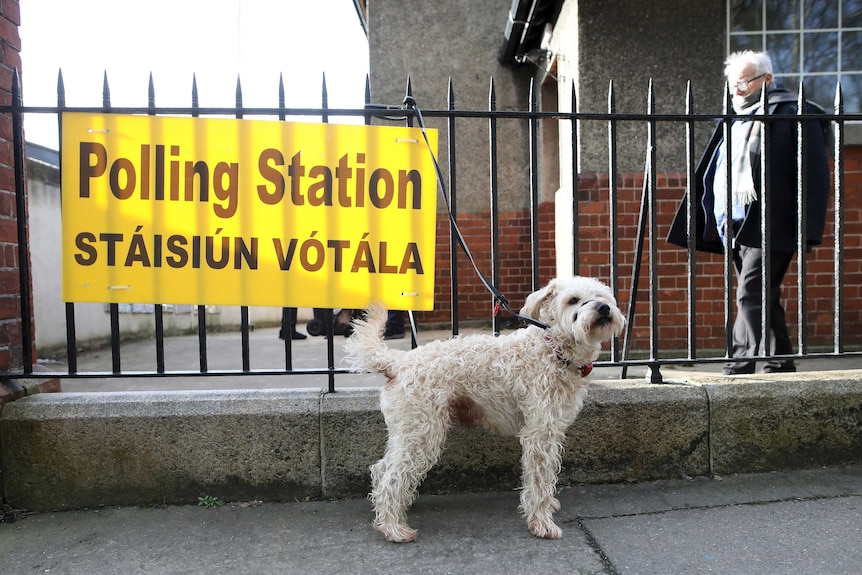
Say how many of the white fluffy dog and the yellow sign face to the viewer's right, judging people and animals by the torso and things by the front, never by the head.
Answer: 1

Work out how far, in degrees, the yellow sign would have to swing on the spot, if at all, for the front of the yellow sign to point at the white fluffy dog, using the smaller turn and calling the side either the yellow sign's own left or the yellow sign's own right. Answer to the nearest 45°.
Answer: approximately 45° to the yellow sign's own left

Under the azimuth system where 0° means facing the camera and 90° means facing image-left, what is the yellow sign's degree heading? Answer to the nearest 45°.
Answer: approximately 0°

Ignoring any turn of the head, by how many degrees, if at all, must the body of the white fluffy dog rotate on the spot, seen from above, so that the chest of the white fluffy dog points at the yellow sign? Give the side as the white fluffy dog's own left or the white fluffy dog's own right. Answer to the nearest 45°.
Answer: approximately 180°

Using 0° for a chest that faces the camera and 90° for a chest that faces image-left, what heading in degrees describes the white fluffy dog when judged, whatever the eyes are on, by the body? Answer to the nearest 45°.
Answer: approximately 270°

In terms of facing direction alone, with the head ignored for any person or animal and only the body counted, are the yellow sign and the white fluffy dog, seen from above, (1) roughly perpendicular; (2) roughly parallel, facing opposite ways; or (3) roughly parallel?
roughly perpendicular
